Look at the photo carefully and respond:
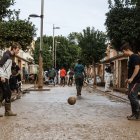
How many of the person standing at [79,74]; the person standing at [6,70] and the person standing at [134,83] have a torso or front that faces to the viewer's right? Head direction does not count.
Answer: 1

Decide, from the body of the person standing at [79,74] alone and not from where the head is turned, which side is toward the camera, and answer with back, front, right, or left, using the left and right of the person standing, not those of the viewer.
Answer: back

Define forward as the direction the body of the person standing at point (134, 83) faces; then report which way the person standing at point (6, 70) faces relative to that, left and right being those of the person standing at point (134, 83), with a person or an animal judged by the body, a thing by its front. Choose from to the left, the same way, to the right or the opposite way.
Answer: the opposite way

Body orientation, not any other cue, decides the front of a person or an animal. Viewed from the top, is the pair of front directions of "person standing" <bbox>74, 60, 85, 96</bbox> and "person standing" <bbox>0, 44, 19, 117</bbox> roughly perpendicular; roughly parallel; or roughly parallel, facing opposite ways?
roughly perpendicular

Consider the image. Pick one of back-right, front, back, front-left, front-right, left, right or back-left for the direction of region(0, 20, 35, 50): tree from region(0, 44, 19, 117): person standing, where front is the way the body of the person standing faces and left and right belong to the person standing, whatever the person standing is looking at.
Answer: left

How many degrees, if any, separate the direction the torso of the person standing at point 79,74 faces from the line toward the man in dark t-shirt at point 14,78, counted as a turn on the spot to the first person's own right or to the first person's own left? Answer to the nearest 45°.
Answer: approximately 135° to the first person's own left

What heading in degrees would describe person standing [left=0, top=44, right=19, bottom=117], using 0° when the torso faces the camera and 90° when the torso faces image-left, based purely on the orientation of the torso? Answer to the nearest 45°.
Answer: approximately 270°

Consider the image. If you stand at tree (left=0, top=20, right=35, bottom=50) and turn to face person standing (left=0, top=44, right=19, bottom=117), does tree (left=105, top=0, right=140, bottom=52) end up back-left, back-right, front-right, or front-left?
front-left

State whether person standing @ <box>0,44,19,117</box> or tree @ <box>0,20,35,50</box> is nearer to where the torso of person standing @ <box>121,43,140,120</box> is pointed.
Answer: the person standing

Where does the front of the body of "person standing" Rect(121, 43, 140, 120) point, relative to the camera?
to the viewer's left
